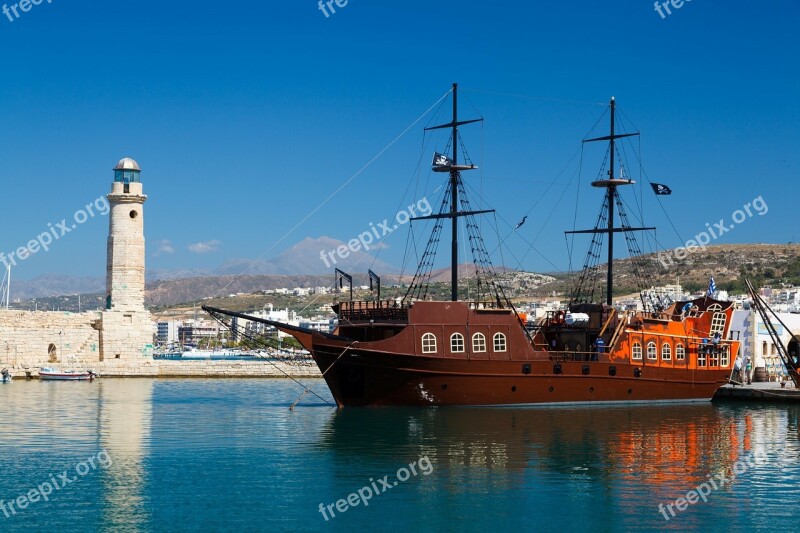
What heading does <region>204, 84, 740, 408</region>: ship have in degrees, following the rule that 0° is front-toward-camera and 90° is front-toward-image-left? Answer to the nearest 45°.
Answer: approximately 90°
